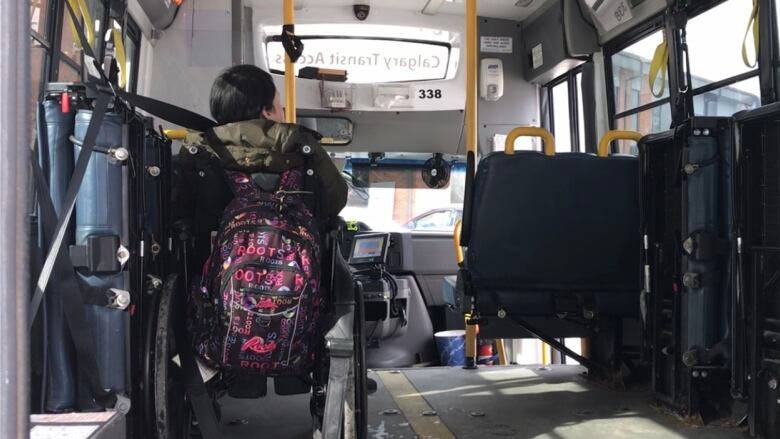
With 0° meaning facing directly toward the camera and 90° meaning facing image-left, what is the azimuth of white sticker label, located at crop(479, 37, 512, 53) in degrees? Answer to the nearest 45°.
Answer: approximately 0°

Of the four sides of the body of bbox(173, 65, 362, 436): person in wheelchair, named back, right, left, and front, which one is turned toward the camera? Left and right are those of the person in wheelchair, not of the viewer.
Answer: back

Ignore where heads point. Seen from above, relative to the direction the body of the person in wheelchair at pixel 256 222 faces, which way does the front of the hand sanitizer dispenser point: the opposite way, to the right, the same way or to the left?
the opposite way

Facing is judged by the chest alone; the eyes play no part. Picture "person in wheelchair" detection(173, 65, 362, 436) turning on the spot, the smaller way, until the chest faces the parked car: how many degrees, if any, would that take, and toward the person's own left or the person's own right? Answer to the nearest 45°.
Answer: approximately 45° to the person's own right

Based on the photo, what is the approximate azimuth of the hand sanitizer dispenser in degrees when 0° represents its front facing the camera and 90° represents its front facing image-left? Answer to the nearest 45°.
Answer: approximately 0°

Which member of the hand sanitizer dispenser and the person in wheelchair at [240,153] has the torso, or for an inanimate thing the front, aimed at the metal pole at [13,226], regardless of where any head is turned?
the hand sanitizer dispenser

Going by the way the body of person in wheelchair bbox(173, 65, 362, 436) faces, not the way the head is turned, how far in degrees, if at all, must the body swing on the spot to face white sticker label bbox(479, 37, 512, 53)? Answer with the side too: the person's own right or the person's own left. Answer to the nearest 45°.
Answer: approximately 45° to the person's own right
